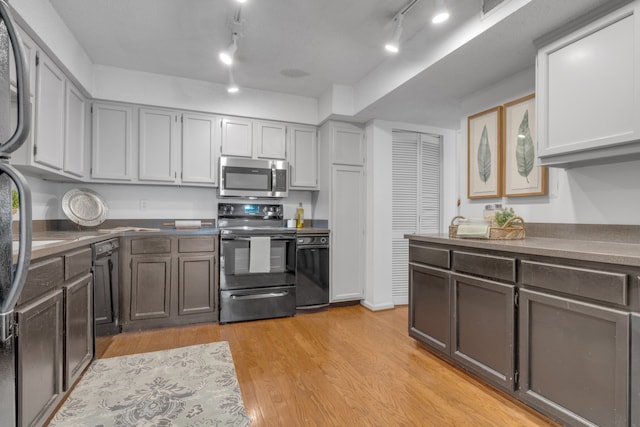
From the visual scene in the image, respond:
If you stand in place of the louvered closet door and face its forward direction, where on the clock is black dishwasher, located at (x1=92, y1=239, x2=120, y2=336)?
The black dishwasher is roughly at 3 o'clock from the louvered closet door.

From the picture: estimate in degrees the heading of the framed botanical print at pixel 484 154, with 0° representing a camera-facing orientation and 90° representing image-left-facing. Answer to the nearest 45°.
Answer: approximately 45°

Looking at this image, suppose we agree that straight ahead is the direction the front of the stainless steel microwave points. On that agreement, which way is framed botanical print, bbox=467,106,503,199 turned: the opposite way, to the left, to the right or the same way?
to the right
